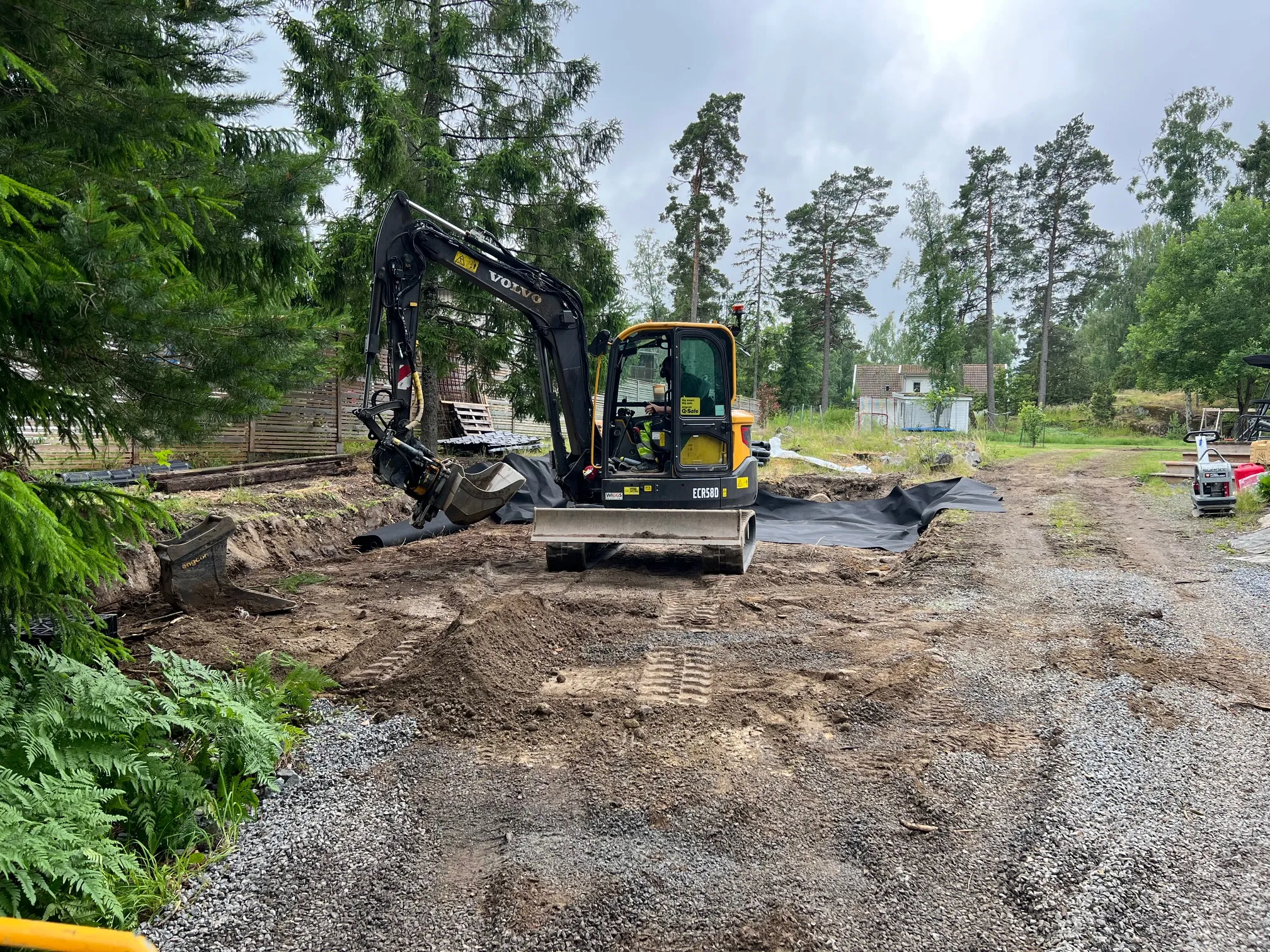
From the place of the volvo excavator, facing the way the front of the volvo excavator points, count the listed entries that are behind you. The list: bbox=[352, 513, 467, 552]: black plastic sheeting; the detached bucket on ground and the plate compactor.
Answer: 1

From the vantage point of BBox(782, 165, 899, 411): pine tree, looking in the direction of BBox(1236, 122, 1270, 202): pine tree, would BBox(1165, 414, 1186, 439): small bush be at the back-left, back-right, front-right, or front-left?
front-right

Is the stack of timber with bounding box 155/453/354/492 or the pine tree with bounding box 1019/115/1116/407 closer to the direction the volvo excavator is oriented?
the stack of timber

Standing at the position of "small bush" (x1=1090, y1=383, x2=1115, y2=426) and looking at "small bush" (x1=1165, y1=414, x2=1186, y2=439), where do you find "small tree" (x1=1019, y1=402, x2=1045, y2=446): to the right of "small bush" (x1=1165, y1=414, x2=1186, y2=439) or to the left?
right

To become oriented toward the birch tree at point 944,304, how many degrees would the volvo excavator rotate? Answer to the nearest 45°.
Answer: approximately 135° to its right

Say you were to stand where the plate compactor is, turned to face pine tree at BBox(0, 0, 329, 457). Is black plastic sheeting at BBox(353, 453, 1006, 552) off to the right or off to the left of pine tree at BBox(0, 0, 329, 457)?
right

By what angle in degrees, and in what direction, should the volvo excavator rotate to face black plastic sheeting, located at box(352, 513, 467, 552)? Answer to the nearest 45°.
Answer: approximately 45° to its right

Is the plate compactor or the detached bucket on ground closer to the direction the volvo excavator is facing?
the detached bucket on ground

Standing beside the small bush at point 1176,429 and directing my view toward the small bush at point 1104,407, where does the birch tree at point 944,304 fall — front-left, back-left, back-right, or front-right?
front-left

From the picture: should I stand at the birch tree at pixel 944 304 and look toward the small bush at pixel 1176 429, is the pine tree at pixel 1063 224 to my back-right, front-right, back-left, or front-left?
front-left
